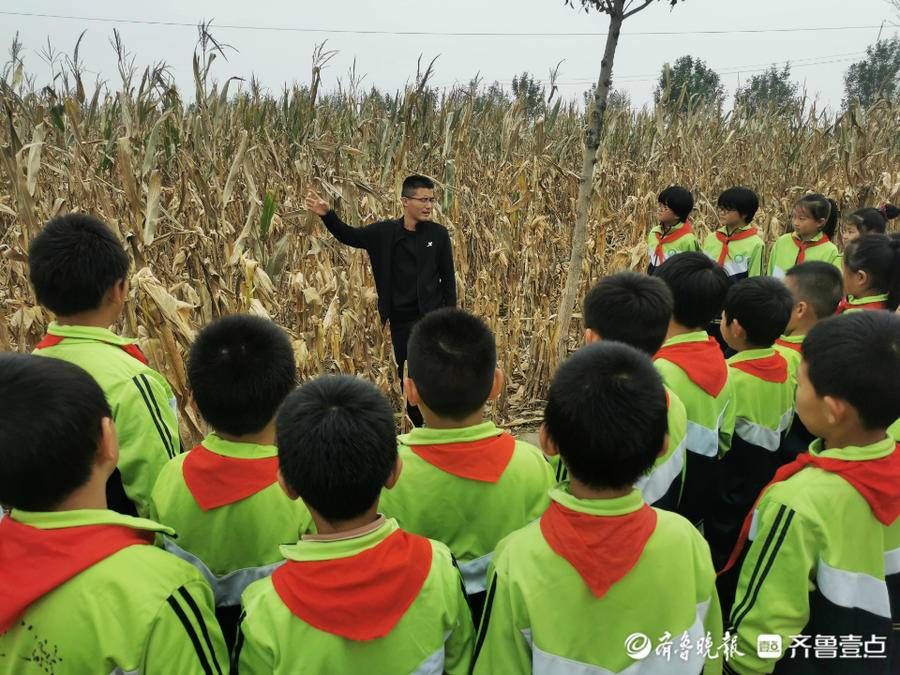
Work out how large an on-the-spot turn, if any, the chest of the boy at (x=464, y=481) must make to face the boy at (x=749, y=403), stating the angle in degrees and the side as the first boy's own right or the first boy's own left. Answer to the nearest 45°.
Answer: approximately 45° to the first boy's own right

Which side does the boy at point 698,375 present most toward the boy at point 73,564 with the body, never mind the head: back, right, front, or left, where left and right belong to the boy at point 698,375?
left

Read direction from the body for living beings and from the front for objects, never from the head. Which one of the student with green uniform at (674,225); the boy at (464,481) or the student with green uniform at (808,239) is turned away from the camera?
the boy

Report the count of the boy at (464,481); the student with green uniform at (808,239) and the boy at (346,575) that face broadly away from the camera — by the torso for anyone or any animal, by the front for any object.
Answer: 2

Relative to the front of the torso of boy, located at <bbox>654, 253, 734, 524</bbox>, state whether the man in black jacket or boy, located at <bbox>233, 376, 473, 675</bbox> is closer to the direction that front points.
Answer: the man in black jacket

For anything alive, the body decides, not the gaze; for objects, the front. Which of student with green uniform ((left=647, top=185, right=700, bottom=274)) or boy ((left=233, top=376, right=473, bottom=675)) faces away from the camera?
the boy

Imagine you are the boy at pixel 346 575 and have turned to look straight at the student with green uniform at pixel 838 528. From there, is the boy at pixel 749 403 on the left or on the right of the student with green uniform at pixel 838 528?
left

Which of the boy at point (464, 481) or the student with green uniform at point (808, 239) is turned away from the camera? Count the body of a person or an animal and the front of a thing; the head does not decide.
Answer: the boy

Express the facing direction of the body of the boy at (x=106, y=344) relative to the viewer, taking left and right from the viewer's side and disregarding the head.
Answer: facing away from the viewer and to the right of the viewer

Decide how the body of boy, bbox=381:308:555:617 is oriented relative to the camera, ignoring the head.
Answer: away from the camera

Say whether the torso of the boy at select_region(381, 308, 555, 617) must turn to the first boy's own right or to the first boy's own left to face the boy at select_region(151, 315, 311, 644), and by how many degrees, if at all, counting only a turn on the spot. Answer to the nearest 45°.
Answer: approximately 90° to the first boy's own left

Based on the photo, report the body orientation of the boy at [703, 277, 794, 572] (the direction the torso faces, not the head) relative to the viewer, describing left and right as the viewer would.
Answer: facing away from the viewer and to the left of the viewer

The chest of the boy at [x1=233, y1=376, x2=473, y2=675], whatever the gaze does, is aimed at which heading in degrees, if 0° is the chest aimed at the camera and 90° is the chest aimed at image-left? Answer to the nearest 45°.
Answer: approximately 180°
